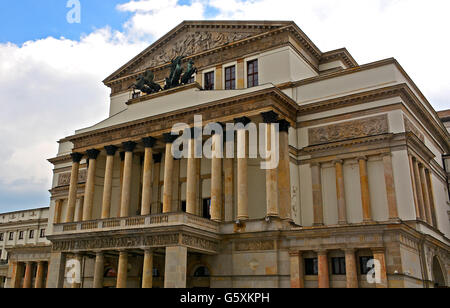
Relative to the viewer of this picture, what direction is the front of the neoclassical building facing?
facing the viewer and to the left of the viewer
